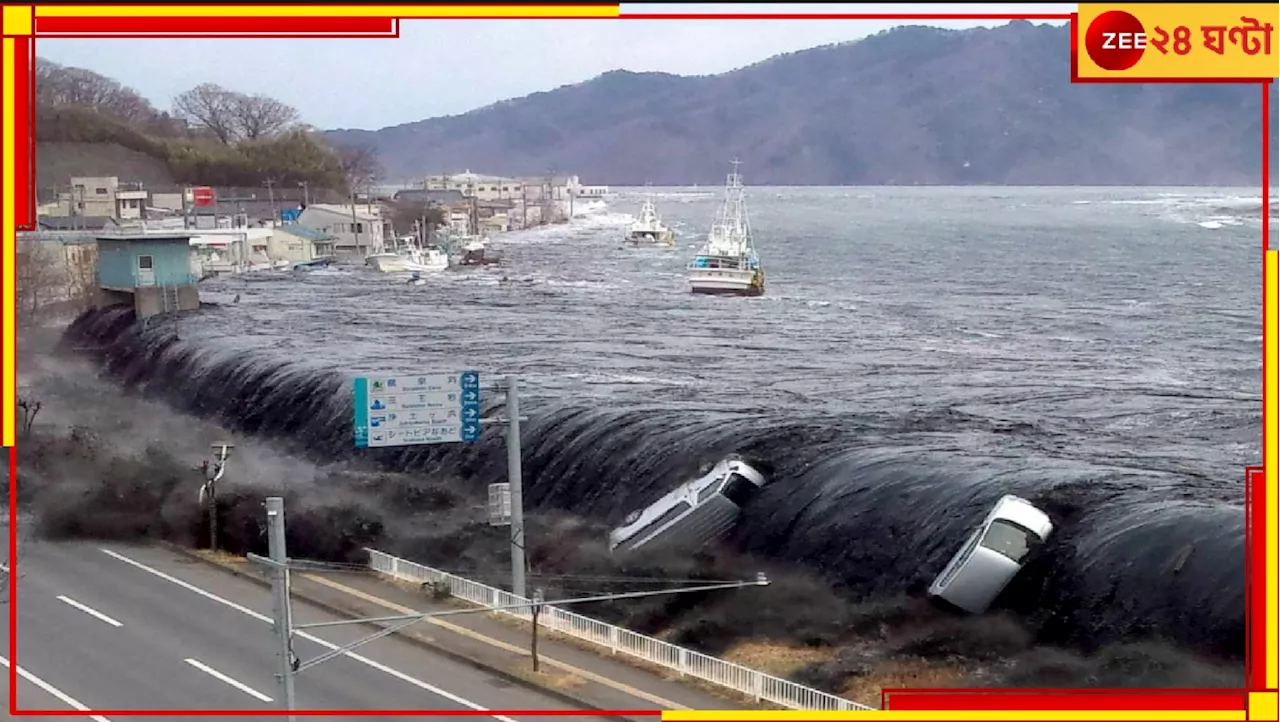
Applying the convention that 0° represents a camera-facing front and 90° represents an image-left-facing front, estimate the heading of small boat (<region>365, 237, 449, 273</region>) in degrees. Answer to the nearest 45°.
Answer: approximately 90°

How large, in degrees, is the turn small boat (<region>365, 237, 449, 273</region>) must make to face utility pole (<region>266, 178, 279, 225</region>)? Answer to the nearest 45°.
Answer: approximately 45° to its right

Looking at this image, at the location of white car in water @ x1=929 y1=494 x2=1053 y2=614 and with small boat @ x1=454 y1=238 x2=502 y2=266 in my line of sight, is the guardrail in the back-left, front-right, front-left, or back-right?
back-left

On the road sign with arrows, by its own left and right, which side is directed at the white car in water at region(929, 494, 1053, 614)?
left

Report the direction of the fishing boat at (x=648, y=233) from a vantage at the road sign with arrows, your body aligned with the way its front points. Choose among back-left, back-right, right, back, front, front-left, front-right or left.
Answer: back

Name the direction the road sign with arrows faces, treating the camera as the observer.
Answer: facing the viewer

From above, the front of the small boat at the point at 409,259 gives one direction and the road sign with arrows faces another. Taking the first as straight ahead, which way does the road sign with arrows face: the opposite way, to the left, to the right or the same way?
to the left

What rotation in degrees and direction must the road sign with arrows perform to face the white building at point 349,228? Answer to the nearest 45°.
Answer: approximately 180°

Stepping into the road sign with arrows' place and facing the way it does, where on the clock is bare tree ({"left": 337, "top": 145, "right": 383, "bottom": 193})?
The bare tree is roughly at 6 o'clock from the road sign with arrows.

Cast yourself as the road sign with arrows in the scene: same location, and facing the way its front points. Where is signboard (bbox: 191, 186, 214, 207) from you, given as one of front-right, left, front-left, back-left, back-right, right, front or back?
back

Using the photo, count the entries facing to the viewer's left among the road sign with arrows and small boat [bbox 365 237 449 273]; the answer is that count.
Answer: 1

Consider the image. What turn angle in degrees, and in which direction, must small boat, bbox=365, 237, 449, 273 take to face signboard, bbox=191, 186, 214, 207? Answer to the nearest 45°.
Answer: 0° — it already faces it

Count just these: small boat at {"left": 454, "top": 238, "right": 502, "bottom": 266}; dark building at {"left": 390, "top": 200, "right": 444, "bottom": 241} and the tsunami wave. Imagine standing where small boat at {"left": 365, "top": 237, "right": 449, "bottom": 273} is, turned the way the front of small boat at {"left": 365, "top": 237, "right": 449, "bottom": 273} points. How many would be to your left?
1

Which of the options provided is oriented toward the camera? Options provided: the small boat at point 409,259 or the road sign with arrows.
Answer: the road sign with arrows
